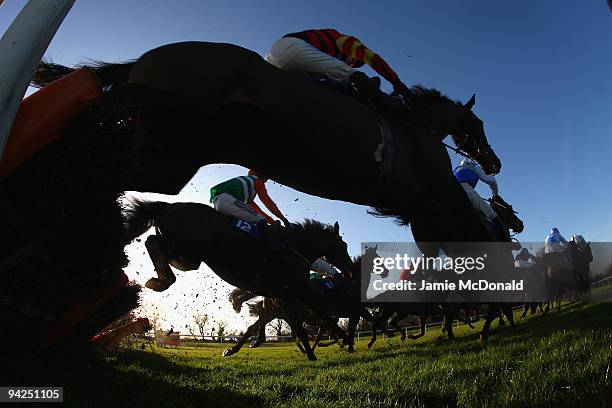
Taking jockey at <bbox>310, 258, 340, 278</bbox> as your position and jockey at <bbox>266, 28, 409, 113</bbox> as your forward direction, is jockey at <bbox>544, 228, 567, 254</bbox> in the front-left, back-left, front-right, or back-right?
back-left

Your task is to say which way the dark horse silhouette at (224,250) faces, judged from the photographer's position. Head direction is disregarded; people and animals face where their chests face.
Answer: facing to the right of the viewer

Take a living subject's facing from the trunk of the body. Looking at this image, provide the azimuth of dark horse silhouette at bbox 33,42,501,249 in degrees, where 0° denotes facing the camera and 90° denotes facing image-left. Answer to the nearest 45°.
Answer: approximately 270°

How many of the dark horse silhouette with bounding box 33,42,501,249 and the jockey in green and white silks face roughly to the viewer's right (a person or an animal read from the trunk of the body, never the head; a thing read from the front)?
2

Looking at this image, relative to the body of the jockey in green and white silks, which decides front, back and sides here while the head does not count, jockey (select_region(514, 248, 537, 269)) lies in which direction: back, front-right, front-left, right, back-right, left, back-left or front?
front-left

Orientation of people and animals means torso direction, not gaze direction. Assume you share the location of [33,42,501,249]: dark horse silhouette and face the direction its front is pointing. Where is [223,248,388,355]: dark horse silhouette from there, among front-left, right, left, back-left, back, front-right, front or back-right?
left

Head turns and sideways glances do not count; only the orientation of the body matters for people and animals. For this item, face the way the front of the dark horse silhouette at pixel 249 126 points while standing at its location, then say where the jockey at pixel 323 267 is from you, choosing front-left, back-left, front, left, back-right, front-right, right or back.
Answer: left

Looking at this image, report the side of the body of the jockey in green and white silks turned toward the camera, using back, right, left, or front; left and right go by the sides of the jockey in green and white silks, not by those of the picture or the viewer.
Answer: right

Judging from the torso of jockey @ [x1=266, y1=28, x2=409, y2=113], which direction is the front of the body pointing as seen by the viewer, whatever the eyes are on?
to the viewer's right

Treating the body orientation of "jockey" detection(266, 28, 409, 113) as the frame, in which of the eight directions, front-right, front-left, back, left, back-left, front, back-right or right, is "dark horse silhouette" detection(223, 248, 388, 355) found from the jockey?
left

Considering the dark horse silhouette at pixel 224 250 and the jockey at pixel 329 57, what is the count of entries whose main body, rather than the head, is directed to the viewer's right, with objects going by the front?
2

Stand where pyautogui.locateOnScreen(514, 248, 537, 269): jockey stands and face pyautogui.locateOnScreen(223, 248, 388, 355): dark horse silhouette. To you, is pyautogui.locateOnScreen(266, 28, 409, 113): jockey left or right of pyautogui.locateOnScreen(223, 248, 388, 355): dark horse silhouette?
left

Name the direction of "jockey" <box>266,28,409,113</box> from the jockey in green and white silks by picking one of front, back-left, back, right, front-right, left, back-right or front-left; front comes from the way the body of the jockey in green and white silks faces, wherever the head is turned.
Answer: right

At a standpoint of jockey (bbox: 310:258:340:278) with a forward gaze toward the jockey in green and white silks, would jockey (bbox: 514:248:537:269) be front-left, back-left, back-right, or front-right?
back-left
